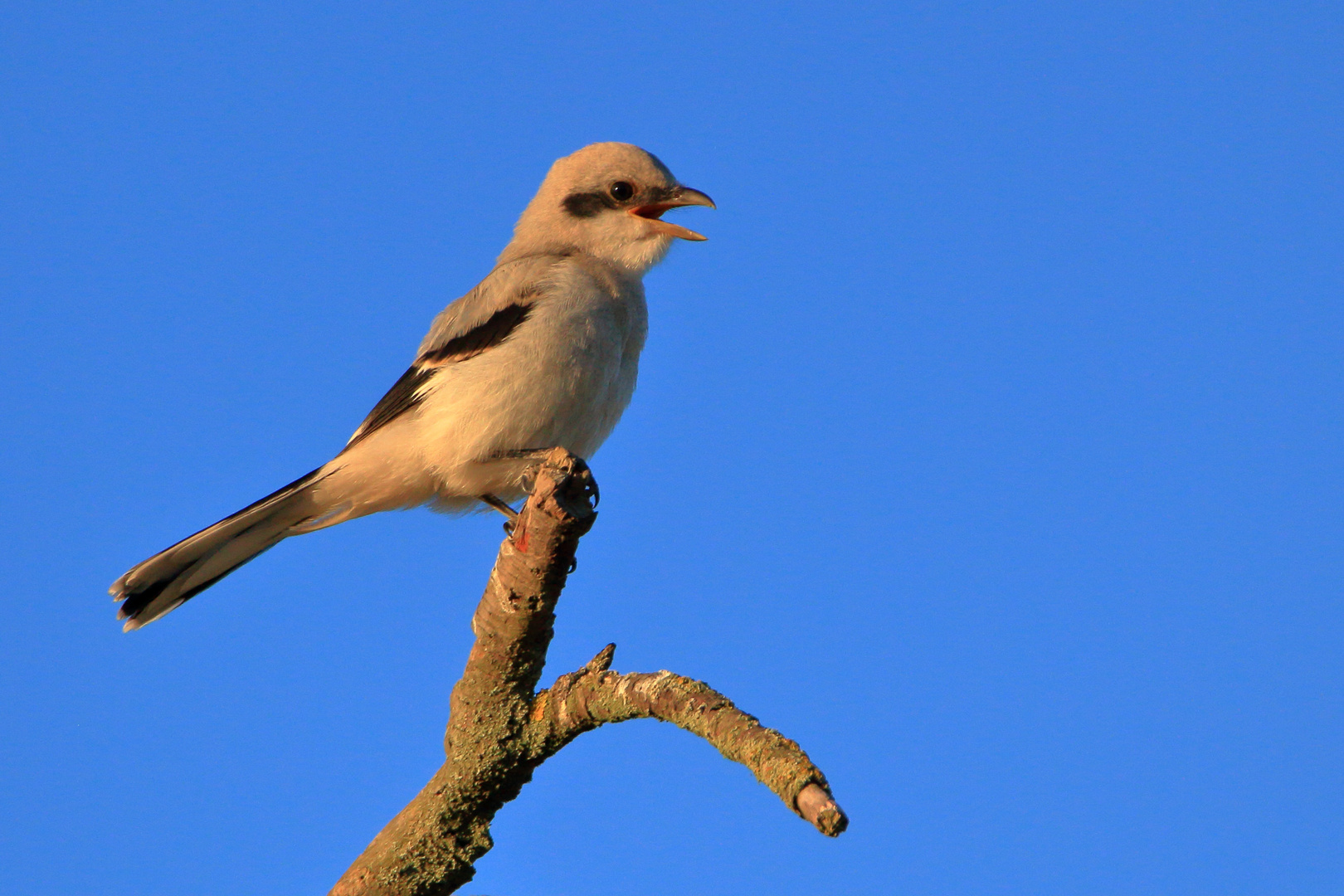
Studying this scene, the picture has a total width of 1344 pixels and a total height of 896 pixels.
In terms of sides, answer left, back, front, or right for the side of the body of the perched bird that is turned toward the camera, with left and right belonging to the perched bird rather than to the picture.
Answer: right
